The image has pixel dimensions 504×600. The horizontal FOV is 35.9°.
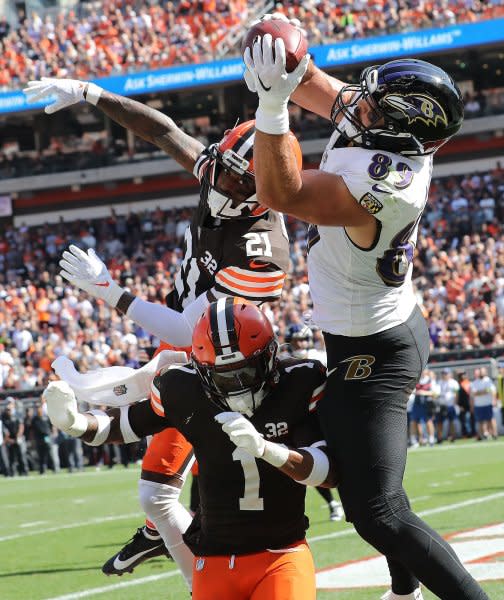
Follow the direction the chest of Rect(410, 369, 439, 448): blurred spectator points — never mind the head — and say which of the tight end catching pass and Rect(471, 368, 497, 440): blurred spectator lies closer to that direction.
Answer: the tight end catching pass

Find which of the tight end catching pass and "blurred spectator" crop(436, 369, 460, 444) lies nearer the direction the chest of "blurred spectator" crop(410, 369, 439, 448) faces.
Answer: the tight end catching pass

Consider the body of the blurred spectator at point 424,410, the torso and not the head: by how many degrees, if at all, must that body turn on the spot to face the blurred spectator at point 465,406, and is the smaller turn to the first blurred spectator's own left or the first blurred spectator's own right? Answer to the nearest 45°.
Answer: approximately 135° to the first blurred spectator's own left

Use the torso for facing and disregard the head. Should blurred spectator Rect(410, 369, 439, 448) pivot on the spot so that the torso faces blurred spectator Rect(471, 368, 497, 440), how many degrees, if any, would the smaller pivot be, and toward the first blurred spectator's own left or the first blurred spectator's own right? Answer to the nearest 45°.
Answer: approximately 90° to the first blurred spectator's own left

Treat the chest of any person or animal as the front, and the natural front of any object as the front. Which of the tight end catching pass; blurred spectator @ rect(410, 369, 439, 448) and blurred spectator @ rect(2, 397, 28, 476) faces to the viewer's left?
the tight end catching pass

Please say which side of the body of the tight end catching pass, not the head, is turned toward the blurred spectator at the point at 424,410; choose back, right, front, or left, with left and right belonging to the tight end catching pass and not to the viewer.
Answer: right

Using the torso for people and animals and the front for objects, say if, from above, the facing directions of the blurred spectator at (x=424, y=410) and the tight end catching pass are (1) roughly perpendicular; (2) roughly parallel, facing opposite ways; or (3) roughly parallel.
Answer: roughly perpendicular

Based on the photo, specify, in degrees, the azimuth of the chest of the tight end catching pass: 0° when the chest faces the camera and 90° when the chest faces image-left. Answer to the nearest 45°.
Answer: approximately 90°

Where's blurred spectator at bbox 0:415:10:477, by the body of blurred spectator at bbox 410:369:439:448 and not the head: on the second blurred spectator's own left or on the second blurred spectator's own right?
on the second blurred spectator's own right

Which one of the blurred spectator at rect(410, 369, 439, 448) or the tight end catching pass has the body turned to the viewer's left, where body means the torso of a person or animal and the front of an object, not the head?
the tight end catching pass

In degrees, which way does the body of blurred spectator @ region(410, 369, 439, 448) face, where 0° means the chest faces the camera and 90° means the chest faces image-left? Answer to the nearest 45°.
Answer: approximately 0°

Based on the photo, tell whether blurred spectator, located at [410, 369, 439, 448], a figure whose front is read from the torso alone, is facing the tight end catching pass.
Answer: yes
